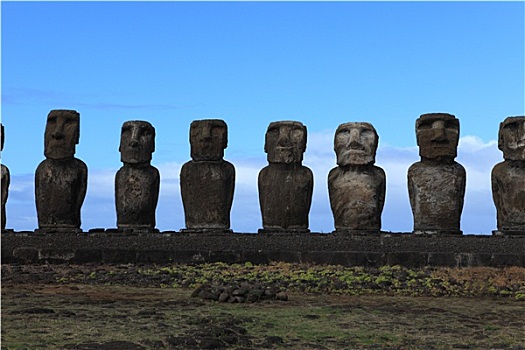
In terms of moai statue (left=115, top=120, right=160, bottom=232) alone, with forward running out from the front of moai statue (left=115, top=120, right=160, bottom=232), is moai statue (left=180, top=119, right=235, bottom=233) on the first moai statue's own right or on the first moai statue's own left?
on the first moai statue's own left

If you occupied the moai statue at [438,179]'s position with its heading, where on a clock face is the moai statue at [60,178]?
the moai statue at [60,178] is roughly at 3 o'clock from the moai statue at [438,179].

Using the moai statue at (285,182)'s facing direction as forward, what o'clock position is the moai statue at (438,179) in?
the moai statue at (438,179) is roughly at 9 o'clock from the moai statue at (285,182).

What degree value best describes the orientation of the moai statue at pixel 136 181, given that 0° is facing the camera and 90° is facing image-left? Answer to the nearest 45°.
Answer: approximately 0°

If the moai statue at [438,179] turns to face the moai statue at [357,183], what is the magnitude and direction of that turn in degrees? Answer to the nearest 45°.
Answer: approximately 90° to its right

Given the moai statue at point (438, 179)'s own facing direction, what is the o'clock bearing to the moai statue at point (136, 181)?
the moai statue at point (136, 181) is roughly at 3 o'clock from the moai statue at point (438, 179).

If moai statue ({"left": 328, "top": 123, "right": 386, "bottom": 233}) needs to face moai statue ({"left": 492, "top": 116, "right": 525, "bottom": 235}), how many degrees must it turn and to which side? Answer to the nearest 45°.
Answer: approximately 90° to its left

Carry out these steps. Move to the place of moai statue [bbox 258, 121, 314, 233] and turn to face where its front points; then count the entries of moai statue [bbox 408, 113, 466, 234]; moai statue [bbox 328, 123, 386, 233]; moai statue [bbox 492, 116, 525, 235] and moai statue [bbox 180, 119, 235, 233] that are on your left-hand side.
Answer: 3

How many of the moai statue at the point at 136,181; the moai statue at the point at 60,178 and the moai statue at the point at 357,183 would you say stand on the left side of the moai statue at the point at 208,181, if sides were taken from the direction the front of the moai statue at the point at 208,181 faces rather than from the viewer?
1

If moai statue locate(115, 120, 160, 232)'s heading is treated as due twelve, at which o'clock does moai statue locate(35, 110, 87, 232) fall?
moai statue locate(35, 110, 87, 232) is roughly at 3 o'clock from moai statue locate(115, 120, 160, 232).
